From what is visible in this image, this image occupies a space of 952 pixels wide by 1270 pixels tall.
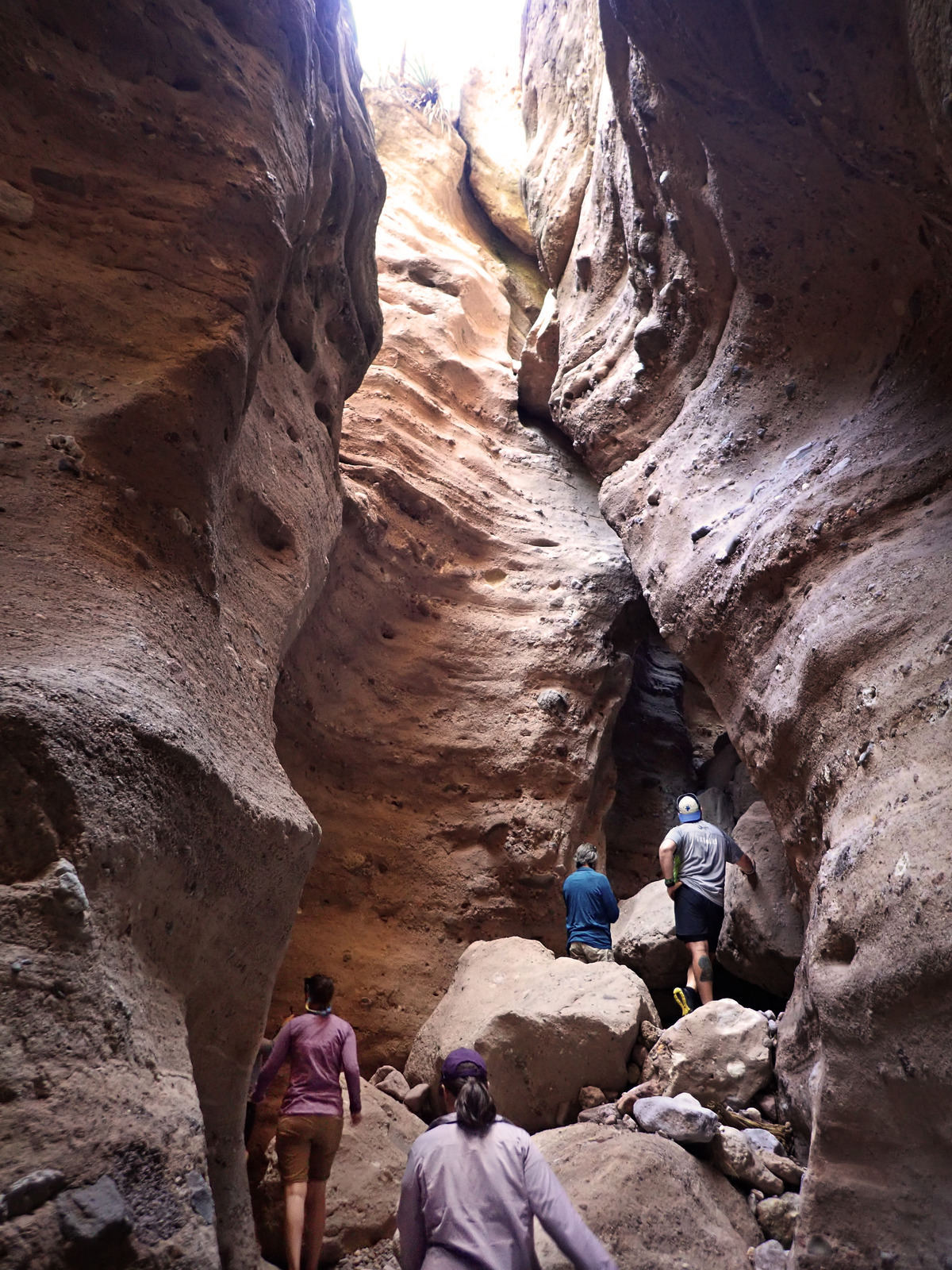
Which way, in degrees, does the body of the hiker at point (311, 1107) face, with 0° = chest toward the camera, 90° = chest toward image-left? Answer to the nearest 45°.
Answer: approximately 180°

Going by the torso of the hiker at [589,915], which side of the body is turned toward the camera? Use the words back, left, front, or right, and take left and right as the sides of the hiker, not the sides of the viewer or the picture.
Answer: back

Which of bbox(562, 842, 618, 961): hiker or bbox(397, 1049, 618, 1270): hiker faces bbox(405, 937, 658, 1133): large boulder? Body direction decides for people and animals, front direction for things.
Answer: bbox(397, 1049, 618, 1270): hiker

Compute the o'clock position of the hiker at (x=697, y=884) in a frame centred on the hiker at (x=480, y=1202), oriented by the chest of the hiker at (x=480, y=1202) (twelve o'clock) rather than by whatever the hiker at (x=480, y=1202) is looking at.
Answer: the hiker at (x=697, y=884) is roughly at 12 o'clock from the hiker at (x=480, y=1202).

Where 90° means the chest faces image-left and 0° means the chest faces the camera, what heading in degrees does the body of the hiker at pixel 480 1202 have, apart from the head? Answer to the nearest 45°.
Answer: approximately 180°

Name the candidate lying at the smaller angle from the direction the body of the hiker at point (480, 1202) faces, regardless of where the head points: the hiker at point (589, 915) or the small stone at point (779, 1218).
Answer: the hiker
